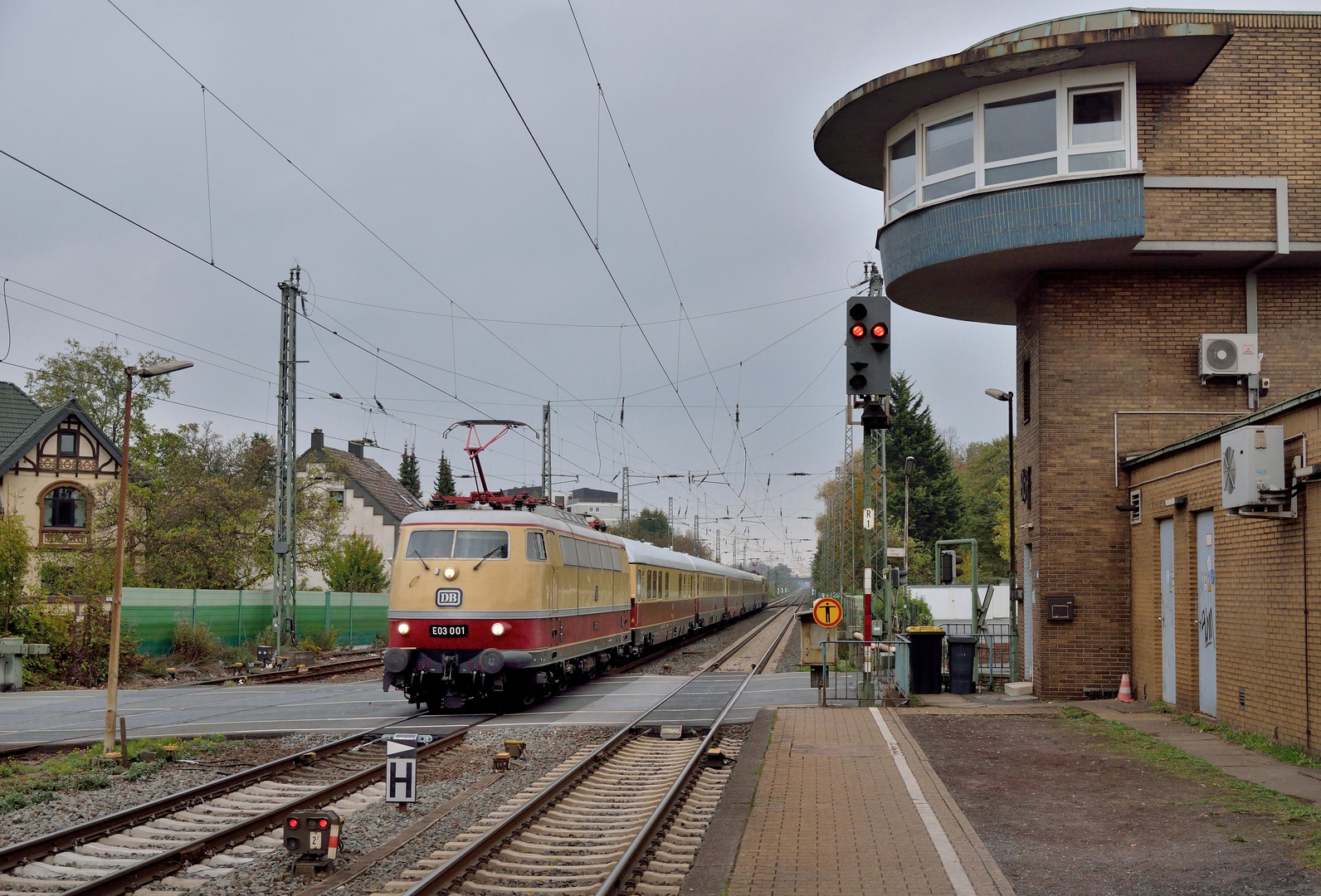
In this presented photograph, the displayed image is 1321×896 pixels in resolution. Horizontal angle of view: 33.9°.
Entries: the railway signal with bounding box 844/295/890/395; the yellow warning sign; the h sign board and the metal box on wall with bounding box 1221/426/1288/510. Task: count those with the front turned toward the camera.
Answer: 3

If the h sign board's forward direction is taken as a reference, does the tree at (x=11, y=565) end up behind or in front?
behind

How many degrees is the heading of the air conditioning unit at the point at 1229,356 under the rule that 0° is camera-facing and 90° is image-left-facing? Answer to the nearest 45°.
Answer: approximately 0°

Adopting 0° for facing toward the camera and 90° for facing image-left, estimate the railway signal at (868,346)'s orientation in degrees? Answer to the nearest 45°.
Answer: approximately 0°

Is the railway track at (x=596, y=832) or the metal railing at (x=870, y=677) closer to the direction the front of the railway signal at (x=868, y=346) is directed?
the railway track

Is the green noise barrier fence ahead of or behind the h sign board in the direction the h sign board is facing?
behind
